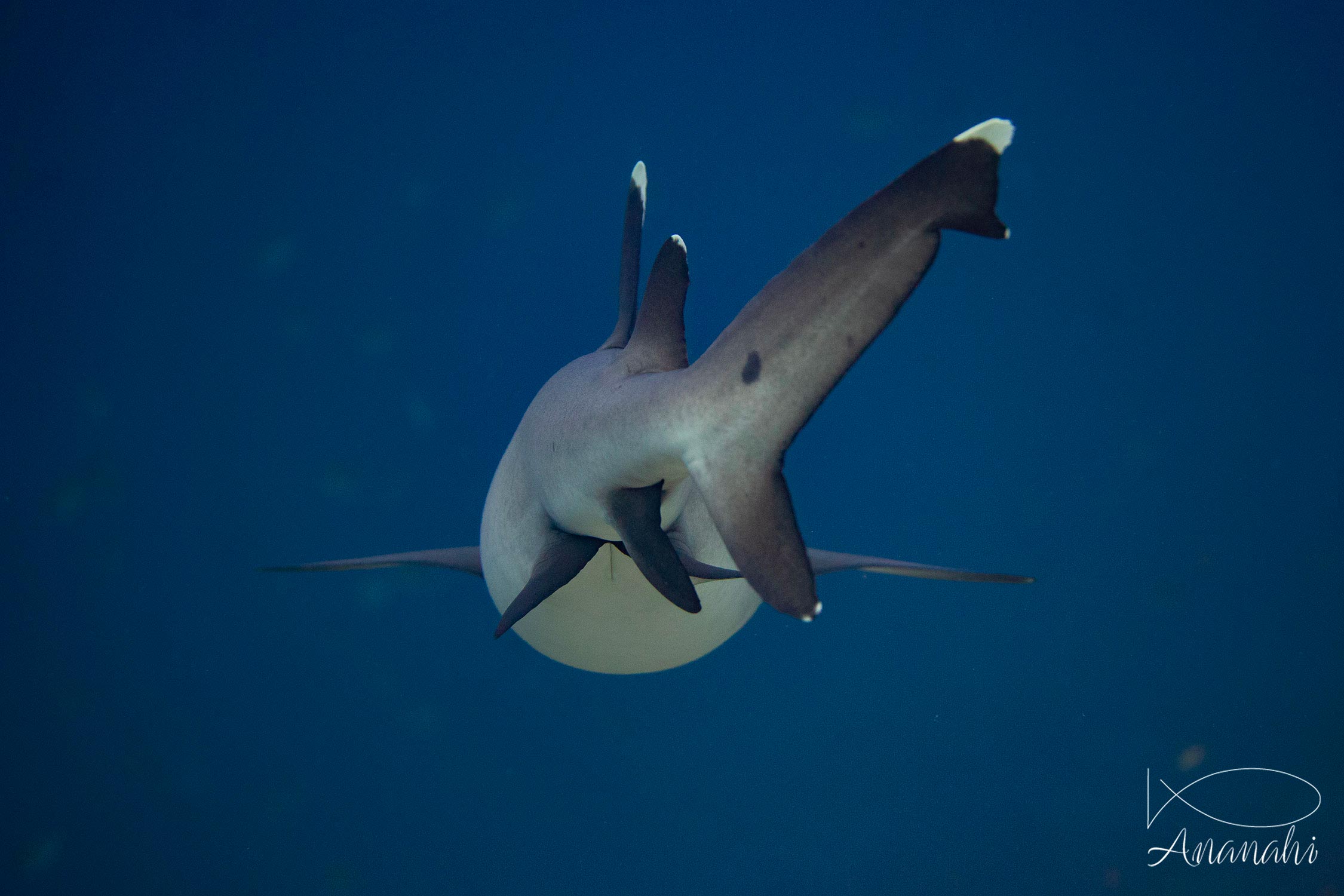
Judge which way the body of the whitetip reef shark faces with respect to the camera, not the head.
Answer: away from the camera
